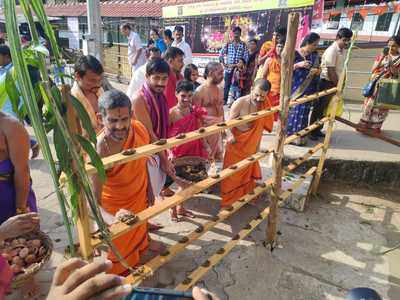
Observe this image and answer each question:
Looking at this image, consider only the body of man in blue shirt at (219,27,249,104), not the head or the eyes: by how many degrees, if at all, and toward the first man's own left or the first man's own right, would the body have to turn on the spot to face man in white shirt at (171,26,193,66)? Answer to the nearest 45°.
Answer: approximately 90° to the first man's own right

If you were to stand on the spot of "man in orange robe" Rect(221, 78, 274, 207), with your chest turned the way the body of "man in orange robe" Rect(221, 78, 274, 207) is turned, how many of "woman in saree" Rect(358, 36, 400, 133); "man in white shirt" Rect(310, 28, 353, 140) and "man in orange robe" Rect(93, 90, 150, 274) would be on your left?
2

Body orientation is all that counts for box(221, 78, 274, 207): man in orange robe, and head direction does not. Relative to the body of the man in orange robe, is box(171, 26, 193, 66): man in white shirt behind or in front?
behind

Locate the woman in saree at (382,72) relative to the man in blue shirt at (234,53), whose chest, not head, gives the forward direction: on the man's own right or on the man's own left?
on the man's own left

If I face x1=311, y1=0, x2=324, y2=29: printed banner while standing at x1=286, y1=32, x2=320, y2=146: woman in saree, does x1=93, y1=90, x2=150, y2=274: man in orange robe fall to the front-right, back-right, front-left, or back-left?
back-left

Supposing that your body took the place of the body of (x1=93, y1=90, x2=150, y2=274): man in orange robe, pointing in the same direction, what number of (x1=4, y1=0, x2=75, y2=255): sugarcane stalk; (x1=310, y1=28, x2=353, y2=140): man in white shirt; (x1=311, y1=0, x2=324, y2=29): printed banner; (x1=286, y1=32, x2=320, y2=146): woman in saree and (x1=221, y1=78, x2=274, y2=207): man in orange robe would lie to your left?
4

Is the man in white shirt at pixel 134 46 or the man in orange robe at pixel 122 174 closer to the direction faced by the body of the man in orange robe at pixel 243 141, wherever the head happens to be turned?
the man in orange robe
